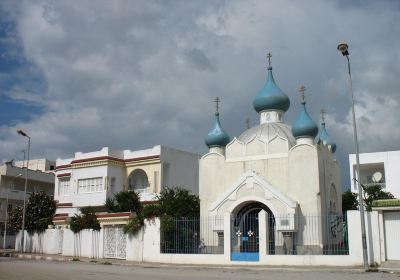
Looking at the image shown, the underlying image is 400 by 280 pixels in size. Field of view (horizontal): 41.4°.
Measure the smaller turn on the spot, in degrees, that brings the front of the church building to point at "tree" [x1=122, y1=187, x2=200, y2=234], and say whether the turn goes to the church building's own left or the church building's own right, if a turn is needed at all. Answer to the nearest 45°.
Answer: approximately 90° to the church building's own right

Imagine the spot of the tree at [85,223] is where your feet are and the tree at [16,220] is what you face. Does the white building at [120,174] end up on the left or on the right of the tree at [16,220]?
right

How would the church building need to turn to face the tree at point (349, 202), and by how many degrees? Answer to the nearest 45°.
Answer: approximately 135° to its left

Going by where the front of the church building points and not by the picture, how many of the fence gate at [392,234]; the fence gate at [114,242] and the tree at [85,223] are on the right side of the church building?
2

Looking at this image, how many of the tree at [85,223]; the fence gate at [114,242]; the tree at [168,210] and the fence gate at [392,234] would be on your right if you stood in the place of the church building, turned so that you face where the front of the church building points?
3

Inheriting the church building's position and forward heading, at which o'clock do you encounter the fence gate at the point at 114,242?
The fence gate is roughly at 3 o'clock from the church building.

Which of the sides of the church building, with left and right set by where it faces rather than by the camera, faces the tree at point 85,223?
right

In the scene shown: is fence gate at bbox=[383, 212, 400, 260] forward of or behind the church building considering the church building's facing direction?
forward

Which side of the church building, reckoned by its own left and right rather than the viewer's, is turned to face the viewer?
front

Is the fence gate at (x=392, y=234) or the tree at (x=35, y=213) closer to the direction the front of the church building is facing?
the fence gate

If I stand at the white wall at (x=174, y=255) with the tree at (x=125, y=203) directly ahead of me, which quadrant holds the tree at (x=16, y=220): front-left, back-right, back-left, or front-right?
front-left

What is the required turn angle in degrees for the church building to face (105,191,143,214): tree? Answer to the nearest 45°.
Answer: approximately 135° to its right

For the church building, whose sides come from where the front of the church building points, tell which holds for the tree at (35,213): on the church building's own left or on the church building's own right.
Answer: on the church building's own right
